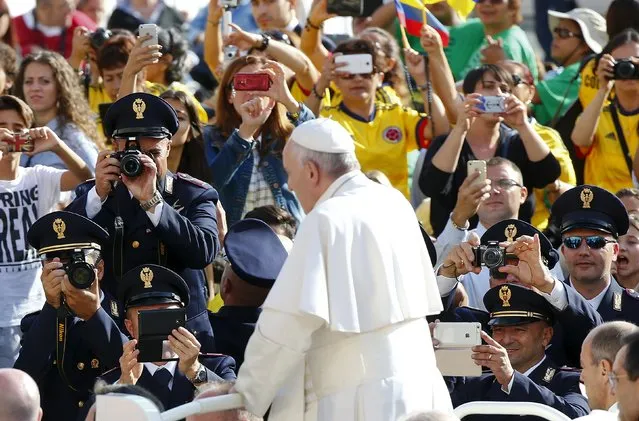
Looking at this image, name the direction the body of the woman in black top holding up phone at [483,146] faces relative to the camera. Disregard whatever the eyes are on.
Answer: toward the camera

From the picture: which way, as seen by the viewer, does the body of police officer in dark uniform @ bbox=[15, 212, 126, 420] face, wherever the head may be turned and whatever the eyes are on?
toward the camera

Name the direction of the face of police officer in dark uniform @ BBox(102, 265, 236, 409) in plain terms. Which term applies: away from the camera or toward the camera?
toward the camera

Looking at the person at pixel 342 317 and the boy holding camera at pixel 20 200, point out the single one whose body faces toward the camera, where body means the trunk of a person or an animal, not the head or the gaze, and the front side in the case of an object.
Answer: the boy holding camera

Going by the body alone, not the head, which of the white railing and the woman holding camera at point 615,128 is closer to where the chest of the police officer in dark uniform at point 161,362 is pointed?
the white railing

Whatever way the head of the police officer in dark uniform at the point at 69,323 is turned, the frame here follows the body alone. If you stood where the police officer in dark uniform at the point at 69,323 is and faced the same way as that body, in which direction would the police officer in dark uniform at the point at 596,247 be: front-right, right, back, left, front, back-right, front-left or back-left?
left

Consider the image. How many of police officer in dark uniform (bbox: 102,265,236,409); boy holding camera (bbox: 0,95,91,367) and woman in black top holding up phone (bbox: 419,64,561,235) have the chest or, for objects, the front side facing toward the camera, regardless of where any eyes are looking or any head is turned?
3

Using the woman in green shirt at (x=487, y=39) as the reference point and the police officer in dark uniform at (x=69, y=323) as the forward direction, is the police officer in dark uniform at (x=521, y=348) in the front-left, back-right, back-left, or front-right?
front-left

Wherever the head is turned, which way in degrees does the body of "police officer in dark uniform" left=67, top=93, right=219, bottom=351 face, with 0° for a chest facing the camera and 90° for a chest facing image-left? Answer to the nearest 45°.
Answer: approximately 0°

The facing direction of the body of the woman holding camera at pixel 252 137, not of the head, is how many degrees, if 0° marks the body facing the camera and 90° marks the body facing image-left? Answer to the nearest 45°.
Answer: approximately 0°

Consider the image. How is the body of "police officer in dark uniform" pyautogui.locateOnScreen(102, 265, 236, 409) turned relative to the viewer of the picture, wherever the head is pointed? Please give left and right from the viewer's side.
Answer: facing the viewer

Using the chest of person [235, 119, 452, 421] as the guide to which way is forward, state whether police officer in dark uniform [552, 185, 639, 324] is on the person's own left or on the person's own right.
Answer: on the person's own right

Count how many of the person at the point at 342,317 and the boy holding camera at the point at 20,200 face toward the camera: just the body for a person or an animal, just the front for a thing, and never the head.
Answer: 1

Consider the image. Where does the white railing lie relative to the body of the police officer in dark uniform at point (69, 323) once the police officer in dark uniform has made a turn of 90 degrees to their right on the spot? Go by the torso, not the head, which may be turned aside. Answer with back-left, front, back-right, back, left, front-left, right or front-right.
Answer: back-left

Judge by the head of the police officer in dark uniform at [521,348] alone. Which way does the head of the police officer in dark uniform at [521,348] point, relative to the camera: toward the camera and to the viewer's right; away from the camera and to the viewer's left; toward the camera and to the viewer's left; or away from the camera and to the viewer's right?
toward the camera and to the viewer's left

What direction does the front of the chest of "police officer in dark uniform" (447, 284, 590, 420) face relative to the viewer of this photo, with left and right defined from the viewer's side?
facing the viewer and to the left of the viewer
